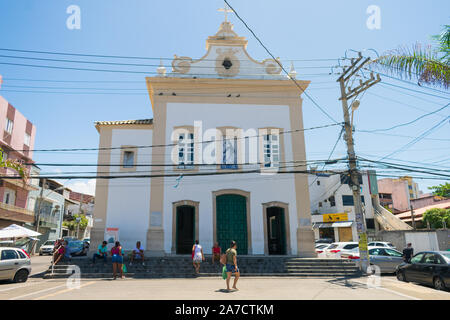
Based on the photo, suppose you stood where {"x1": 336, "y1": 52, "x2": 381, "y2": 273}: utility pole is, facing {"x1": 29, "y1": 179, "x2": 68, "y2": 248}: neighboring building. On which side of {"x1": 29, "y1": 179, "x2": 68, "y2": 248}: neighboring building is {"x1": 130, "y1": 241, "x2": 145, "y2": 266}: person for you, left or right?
left

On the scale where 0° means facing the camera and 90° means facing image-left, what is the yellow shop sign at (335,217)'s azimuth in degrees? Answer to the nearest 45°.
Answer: approximately 0°

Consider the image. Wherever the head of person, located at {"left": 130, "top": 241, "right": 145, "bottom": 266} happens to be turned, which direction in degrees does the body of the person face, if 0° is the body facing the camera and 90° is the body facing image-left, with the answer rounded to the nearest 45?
approximately 0°

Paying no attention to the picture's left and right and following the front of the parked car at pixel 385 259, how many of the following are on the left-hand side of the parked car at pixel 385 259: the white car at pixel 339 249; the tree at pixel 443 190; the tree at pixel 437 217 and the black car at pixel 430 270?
1

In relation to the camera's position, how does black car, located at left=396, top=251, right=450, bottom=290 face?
facing away from the viewer and to the left of the viewer

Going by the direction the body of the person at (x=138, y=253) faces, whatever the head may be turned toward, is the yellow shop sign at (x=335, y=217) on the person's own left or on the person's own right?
on the person's own left
